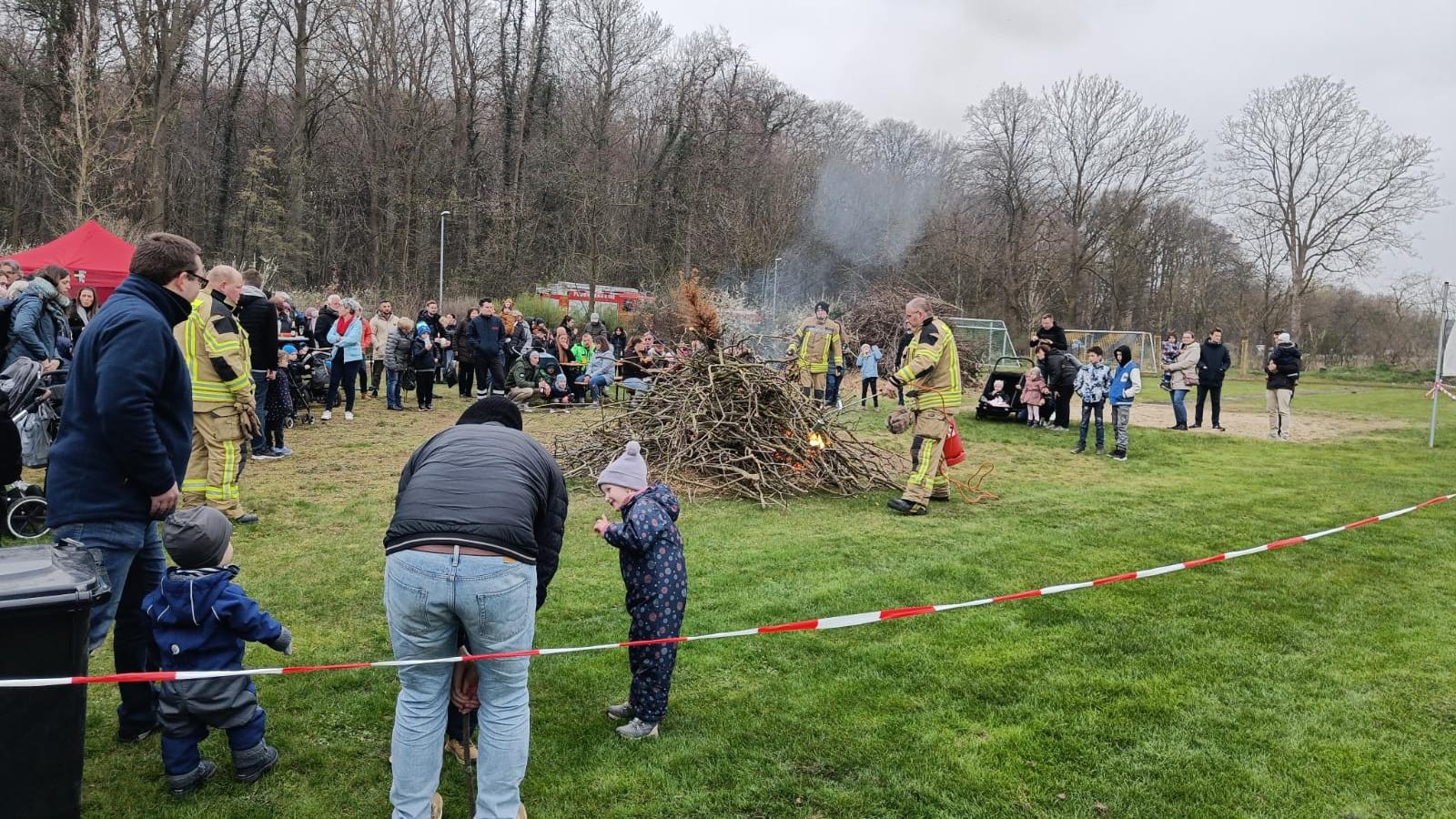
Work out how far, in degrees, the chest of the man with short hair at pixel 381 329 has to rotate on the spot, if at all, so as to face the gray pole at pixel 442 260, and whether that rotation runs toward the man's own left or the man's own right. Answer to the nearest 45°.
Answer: approximately 135° to the man's own left

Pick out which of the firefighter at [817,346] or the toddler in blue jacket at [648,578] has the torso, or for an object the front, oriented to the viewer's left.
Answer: the toddler in blue jacket

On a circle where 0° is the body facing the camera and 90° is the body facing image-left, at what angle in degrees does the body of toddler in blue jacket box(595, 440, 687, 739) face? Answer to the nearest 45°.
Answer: approximately 90°

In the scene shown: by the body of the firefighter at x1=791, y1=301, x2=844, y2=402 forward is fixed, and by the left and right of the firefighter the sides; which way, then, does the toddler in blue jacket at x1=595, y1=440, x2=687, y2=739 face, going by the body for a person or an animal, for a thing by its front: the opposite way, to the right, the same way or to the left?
to the right

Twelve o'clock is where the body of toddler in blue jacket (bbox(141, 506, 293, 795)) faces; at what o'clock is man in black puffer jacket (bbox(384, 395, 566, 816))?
The man in black puffer jacket is roughly at 3 o'clock from the toddler in blue jacket.

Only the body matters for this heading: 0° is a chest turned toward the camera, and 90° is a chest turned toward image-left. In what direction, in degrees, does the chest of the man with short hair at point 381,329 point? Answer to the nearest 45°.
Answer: approximately 315°

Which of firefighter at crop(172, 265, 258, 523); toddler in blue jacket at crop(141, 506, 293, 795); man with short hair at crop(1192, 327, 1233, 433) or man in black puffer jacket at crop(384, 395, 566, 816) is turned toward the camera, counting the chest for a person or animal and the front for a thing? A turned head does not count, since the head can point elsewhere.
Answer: the man with short hair

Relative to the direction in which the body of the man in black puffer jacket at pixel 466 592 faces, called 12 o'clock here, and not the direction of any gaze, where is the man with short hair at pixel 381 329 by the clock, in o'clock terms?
The man with short hair is roughly at 12 o'clock from the man in black puffer jacket.

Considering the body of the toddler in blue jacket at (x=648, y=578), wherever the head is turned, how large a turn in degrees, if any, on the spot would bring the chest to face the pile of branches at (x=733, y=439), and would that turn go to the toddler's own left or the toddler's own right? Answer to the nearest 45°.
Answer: approximately 90° to the toddler's own right

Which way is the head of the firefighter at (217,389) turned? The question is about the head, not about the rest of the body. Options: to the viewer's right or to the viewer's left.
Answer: to the viewer's right

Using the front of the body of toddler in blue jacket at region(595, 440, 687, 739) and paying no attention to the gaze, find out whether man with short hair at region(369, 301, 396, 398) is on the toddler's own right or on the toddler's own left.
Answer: on the toddler's own right

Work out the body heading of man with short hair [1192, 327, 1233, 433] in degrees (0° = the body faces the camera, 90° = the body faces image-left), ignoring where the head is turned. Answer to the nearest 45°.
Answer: approximately 0°

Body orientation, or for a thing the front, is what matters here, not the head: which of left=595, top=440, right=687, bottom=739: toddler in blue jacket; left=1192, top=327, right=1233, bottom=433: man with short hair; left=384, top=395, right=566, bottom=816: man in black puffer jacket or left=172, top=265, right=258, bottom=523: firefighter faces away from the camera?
the man in black puffer jacket

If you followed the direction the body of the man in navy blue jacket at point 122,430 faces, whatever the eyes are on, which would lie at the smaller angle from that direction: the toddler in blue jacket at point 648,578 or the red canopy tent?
the toddler in blue jacket
